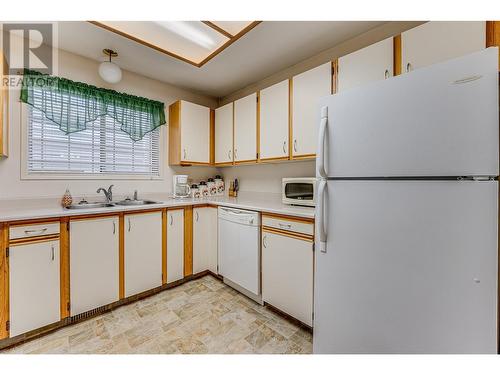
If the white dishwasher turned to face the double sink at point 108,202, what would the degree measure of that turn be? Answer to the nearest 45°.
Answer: approximately 45° to its right

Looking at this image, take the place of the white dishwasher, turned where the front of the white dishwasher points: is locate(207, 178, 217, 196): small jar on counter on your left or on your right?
on your right

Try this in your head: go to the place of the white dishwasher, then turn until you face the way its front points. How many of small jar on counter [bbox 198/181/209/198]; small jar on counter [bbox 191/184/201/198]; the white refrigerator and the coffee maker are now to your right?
3

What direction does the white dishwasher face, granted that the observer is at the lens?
facing the viewer and to the left of the viewer

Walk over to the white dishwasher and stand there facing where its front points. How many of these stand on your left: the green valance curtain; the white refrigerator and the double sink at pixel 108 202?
1

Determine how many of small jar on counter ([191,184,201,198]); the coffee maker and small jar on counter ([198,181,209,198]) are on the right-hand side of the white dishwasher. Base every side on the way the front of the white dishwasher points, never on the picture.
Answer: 3

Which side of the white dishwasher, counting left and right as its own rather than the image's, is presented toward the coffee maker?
right

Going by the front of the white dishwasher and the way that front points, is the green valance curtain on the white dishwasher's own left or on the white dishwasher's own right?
on the white dishwasher's own right

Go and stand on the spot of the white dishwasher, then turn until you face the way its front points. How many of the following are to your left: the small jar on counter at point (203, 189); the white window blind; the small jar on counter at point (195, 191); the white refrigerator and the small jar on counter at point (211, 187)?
1

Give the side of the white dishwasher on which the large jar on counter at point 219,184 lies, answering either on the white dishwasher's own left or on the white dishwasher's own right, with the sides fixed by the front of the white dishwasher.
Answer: on the white dishwasher's own right

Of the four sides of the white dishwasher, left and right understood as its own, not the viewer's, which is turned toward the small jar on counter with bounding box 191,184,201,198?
right
